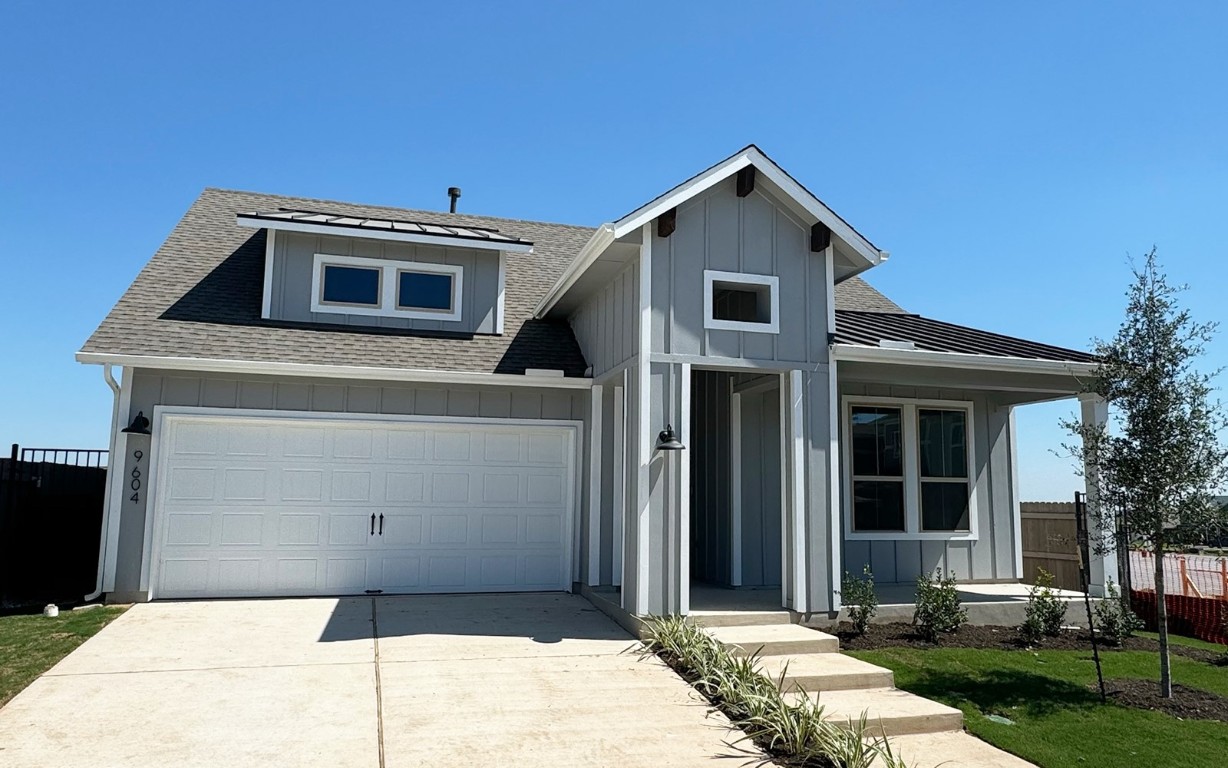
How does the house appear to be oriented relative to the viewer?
toward the camera

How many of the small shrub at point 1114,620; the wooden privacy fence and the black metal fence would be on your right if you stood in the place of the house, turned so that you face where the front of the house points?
1

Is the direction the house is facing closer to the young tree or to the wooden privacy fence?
the young tree

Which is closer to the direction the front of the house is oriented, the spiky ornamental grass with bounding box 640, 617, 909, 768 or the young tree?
the spiky ornamental grass

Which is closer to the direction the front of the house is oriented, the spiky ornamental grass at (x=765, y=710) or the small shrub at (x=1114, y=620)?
the spiky ornamental grass

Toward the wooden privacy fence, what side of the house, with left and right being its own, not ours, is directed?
left

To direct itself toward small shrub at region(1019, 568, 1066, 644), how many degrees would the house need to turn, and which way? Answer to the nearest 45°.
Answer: approximately 90° to its left

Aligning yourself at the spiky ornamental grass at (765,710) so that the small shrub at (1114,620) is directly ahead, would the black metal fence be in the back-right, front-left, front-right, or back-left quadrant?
back-left

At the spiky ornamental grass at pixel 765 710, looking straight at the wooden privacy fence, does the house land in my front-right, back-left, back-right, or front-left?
front-left

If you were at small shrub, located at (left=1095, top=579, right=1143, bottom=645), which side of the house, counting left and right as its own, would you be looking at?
left

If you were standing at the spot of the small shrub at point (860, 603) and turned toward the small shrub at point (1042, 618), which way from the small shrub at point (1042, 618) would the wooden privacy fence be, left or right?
left

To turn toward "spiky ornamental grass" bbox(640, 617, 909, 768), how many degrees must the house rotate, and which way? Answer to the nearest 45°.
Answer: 0° — it already faces it

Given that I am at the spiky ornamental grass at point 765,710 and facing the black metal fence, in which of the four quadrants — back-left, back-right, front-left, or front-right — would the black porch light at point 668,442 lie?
front-right

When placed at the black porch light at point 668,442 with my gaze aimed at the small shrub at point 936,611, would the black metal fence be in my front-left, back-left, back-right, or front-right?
back-left
